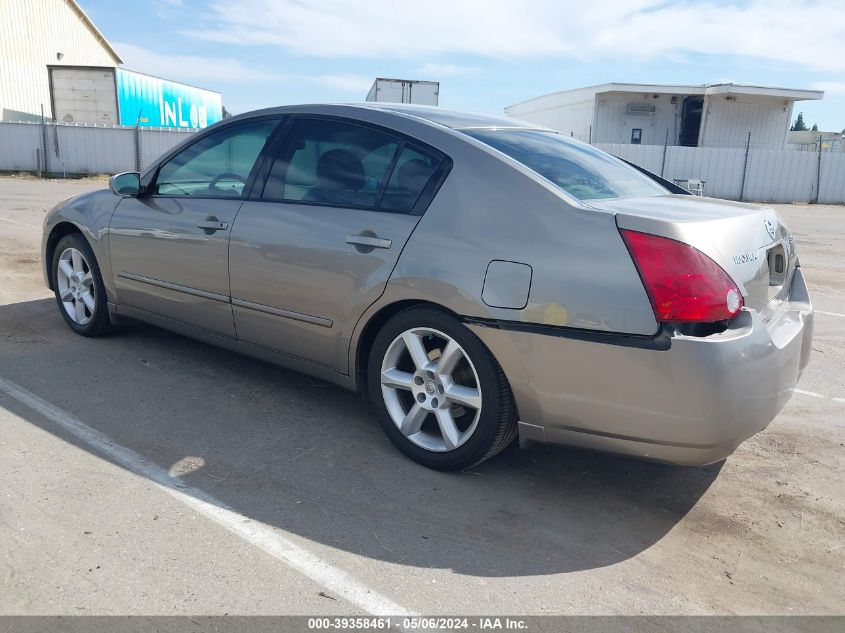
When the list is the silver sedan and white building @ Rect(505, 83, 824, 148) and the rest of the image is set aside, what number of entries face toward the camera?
1

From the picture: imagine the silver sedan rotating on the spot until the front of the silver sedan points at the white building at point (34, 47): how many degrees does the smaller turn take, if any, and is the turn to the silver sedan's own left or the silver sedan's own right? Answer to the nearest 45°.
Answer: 0° — it already faces it

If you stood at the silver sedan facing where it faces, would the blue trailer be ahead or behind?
ahead

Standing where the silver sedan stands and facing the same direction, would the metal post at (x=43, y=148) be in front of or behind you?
in front

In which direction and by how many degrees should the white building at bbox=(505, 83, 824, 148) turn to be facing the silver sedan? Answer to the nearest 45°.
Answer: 0° — it already faces it

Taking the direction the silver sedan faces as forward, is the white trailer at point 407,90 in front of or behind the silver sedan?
in front

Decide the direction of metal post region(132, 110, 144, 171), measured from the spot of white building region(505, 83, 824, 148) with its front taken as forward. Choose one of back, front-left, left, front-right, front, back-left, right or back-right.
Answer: front-right

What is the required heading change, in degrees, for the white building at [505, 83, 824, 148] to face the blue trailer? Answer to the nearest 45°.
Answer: approximately 90° to its right

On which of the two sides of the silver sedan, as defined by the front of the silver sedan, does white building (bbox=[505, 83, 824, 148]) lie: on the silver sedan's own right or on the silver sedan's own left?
on the silver sedan's own right

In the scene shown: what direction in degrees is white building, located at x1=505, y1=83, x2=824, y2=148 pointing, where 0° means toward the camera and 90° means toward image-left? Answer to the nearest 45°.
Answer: approximately 0°

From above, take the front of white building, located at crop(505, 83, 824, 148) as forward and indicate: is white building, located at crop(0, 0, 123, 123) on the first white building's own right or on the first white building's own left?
on the first white building's own right

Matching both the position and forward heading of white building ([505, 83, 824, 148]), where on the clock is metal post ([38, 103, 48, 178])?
The metal post is roughly at 2 o'clock from the white building.

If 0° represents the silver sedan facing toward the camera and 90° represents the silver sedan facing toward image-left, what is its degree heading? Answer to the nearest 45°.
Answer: approximately 135°

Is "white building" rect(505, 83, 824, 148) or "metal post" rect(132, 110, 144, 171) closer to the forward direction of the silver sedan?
the metal post
